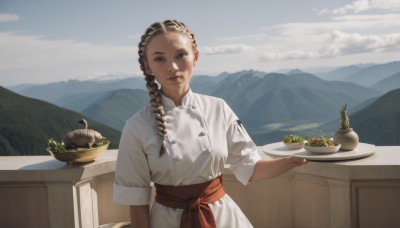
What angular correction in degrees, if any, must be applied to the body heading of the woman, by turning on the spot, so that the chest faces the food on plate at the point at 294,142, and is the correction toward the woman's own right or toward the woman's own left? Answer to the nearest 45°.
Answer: approximately 135° to the woman's own left

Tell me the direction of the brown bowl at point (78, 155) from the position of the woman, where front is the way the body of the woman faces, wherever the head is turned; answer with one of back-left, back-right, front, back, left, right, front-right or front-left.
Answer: back-right

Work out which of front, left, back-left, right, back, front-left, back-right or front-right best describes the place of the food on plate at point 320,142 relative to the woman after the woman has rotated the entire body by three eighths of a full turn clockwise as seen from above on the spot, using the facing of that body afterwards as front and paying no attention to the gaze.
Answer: right

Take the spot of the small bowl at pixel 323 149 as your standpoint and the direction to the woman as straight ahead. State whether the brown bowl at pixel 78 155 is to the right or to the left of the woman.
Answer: right

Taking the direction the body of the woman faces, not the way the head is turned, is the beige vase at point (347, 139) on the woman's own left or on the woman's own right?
on the woman's own left

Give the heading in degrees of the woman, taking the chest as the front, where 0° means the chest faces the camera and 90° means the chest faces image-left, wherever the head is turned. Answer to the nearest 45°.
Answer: approximately 0°
